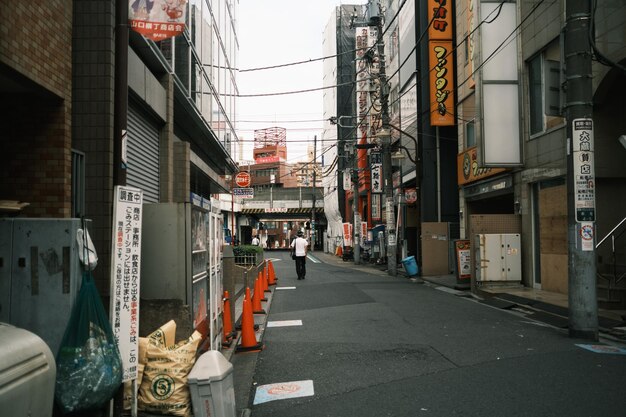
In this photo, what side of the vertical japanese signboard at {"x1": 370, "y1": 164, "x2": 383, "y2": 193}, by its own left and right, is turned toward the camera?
front

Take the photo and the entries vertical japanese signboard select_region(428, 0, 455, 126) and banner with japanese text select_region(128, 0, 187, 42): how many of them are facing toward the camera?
2

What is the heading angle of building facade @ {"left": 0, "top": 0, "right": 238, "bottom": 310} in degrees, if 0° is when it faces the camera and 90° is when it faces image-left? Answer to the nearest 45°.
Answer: approximately 315°

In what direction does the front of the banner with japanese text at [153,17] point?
toward the camera

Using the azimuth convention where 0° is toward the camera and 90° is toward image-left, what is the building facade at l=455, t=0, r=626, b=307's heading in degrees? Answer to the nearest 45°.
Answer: approximately 45°

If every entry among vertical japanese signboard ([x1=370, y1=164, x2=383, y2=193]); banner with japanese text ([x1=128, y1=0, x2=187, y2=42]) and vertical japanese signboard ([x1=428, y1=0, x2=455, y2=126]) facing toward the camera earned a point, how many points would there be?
3

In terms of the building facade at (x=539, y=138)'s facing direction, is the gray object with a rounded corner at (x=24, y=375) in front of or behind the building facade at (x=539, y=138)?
in front
